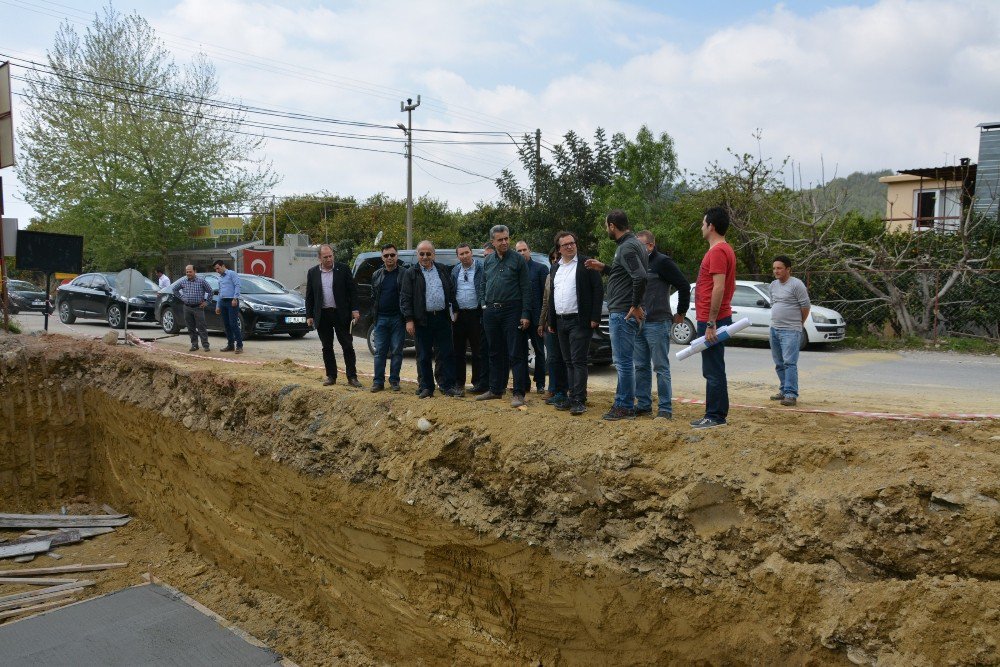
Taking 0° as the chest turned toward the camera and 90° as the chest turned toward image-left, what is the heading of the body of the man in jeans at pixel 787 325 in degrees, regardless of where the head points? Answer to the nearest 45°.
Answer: approximately 45°

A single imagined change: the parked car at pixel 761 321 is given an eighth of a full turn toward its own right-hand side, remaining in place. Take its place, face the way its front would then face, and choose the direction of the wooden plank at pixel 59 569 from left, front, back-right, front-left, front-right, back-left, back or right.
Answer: front-right

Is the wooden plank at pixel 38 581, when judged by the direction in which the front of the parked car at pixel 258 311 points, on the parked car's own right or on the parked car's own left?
on the parked car's own right

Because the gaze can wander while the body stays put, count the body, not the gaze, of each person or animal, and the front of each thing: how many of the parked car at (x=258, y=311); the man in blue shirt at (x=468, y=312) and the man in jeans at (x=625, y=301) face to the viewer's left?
1

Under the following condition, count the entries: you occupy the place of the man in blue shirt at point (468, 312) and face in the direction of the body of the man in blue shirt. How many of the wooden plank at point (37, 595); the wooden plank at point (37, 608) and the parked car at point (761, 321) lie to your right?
2

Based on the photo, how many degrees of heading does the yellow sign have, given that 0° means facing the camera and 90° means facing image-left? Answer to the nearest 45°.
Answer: approximately 0°

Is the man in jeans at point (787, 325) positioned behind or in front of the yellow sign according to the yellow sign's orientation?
in front

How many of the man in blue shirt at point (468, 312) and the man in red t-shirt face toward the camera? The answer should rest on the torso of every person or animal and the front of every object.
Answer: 1

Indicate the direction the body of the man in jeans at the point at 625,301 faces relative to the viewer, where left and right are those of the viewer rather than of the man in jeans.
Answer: facing to the left of the viewer

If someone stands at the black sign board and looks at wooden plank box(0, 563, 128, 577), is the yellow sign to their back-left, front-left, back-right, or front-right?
back-left

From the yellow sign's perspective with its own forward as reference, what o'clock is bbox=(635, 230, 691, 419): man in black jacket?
The man in black jacket is roughly at 12 o'clock from the yellow sign.

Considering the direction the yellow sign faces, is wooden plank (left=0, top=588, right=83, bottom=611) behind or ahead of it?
ahead
